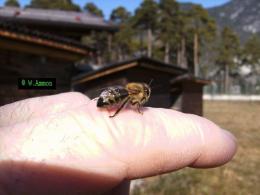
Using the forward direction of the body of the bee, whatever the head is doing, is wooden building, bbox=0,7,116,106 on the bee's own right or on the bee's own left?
on the bee's own left

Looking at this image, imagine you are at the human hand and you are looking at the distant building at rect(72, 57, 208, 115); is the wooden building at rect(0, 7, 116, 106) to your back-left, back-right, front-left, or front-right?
front-left

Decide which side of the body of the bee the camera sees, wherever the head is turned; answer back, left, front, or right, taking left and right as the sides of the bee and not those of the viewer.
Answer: right

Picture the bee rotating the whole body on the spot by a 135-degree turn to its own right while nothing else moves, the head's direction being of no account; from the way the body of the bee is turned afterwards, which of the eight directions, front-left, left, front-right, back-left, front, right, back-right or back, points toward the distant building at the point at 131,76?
back-right
